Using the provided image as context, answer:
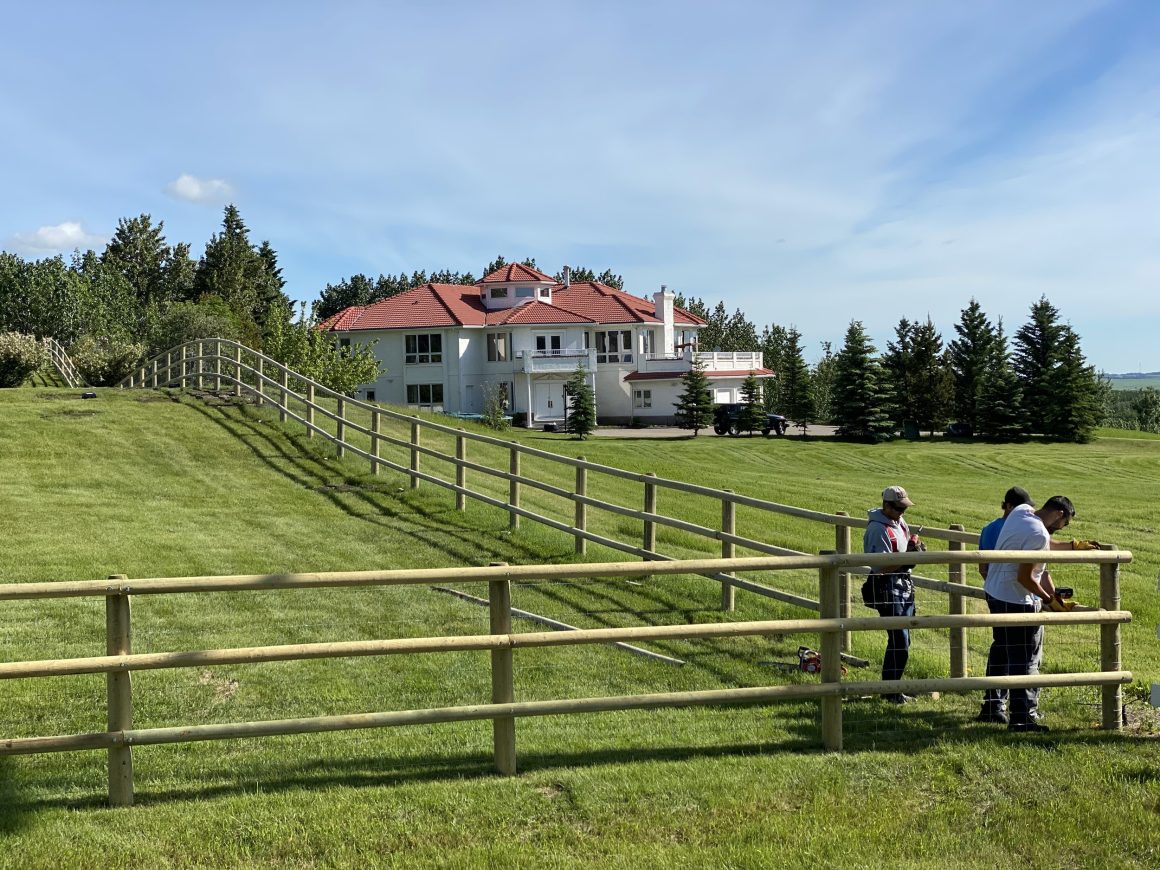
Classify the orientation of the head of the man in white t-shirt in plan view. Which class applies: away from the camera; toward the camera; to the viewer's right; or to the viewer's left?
to the viewer's right

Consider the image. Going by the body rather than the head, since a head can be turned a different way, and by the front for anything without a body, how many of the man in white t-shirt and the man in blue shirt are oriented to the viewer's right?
2

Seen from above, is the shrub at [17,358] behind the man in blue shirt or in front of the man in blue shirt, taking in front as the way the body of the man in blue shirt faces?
behind

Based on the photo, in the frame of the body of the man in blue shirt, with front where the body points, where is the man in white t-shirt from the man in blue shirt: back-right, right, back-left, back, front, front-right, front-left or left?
right

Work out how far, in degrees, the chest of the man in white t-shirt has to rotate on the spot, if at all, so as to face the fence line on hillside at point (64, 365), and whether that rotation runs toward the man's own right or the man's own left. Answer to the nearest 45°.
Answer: approximately 135° to the man's own left

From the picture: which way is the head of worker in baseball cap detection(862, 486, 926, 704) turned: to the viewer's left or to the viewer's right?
to the viewer's right

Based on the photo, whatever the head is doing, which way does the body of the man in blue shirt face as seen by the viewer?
to the viewer's right

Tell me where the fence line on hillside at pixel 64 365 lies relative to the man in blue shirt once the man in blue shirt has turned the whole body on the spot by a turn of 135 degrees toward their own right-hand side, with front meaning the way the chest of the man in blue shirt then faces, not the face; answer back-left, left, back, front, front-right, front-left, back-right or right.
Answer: right

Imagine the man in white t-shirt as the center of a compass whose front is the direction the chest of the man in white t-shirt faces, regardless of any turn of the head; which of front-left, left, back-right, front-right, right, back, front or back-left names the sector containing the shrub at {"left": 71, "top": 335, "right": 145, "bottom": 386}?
back-left

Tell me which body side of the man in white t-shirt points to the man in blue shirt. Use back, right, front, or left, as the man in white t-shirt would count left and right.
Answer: left

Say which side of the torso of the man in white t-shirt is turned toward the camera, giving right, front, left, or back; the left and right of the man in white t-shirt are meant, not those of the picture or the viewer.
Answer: right
